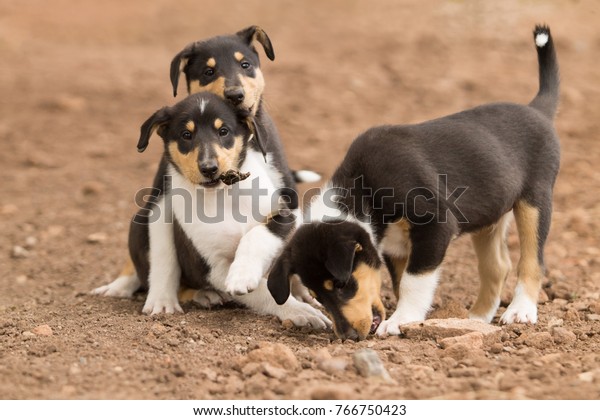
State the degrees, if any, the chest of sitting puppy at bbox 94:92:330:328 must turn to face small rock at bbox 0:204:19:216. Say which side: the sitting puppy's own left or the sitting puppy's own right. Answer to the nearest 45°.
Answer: approximately 135° to the sitting puppy's own right

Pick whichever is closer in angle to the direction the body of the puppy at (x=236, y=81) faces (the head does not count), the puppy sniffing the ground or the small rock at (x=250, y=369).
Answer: the small rock

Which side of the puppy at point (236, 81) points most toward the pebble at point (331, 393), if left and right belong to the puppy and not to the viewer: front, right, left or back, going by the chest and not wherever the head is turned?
front

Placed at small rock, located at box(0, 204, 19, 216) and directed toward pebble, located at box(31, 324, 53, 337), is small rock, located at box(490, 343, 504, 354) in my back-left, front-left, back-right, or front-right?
front-left

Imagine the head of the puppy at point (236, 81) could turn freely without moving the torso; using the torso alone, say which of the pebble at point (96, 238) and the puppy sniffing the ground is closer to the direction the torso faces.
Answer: the puppy sniffing the ground

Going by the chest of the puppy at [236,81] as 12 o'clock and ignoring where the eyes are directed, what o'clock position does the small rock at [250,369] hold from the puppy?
The small rock is roughly at 12 o'clock from the puppy.

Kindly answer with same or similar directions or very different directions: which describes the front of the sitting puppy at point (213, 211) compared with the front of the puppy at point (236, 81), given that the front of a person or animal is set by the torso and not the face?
same or similar directions

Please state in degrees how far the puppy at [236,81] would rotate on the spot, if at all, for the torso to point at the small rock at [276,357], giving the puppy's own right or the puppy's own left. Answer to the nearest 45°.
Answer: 0° — it already faces it

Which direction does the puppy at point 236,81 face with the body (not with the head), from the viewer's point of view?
toward the camera

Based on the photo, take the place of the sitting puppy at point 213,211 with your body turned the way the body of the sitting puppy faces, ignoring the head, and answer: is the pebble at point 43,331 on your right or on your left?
on your right

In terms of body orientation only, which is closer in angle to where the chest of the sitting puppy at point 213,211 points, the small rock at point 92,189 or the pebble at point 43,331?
the pebble

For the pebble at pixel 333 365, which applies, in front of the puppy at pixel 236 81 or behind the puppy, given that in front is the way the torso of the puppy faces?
in front

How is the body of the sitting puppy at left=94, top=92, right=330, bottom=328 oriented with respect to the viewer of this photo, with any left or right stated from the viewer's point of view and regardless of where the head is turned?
facing the viewer

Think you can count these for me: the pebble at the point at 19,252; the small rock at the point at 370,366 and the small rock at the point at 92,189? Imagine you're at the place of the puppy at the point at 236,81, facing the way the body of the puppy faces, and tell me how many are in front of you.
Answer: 1

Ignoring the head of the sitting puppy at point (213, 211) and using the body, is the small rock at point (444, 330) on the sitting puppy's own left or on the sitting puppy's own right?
on the sitting puppy's own left

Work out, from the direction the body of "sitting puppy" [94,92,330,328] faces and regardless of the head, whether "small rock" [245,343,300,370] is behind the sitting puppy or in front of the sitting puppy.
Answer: in front

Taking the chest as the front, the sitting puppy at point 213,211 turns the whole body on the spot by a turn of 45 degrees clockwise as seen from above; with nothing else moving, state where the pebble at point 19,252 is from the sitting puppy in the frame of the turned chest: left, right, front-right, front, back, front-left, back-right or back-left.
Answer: right
